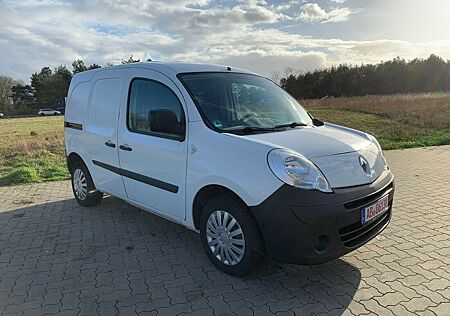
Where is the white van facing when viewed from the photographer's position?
facing the viewer and to the right of the viewer
